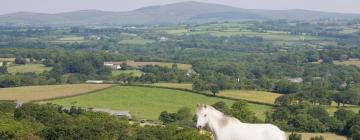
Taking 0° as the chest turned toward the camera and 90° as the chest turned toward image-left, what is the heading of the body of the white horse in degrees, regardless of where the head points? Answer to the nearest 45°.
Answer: approximately 90°
